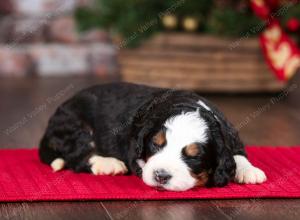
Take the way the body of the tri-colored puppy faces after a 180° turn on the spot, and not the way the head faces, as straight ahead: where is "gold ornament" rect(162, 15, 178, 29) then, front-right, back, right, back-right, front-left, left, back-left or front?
front-right

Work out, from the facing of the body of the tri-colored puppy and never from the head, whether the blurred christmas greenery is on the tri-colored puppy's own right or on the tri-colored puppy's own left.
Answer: on the tri-colored puppy's own left

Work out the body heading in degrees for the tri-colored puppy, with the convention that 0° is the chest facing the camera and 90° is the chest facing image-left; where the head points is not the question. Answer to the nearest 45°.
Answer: approximately 315°
